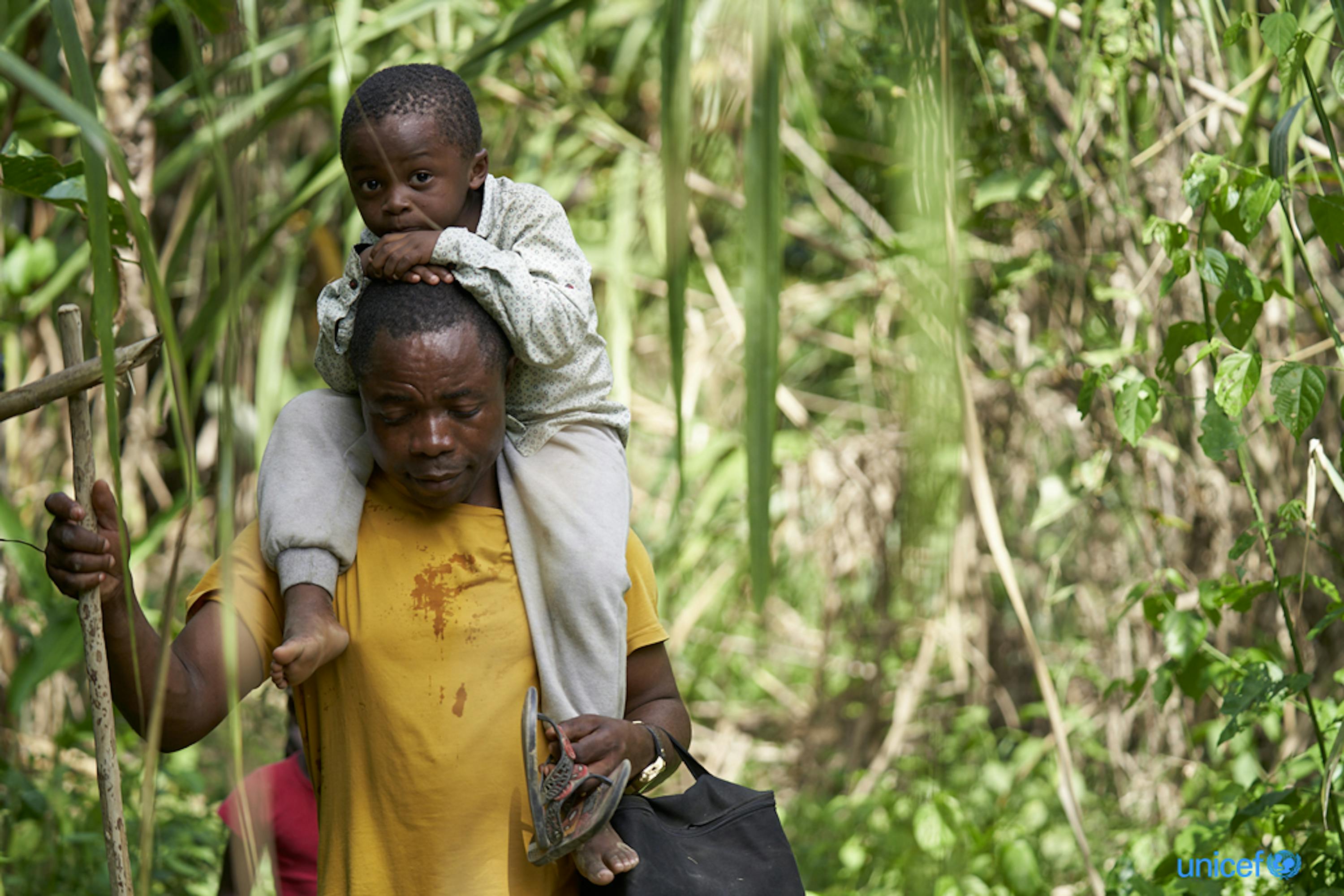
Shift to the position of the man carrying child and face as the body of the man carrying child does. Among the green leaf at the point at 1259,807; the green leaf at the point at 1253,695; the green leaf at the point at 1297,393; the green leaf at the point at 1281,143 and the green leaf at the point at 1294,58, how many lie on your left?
5

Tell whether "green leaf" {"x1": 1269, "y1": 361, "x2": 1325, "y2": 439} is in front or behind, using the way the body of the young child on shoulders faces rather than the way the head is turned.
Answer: behind

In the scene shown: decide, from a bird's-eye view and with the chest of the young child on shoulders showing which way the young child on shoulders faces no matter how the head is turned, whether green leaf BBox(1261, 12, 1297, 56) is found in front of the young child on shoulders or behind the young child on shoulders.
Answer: behind

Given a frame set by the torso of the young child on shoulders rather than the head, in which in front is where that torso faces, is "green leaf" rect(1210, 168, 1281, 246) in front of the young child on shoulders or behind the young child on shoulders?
behind

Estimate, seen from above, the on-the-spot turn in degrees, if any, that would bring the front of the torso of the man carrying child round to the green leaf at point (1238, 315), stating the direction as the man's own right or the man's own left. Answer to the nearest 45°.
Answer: approximately 90° to the man's own left

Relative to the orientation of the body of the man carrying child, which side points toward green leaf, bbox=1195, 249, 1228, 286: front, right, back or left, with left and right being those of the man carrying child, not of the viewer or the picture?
left

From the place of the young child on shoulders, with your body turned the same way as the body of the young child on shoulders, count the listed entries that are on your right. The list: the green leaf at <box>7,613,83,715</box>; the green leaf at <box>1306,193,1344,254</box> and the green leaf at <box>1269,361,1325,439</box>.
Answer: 1

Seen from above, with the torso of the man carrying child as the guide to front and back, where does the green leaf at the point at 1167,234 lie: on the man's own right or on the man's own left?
on the man's own left

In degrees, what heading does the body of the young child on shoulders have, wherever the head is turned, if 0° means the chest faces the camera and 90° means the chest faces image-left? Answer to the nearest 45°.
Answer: approximately 45°

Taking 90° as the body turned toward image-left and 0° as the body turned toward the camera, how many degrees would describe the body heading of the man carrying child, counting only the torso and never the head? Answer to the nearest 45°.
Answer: approximately 0°
